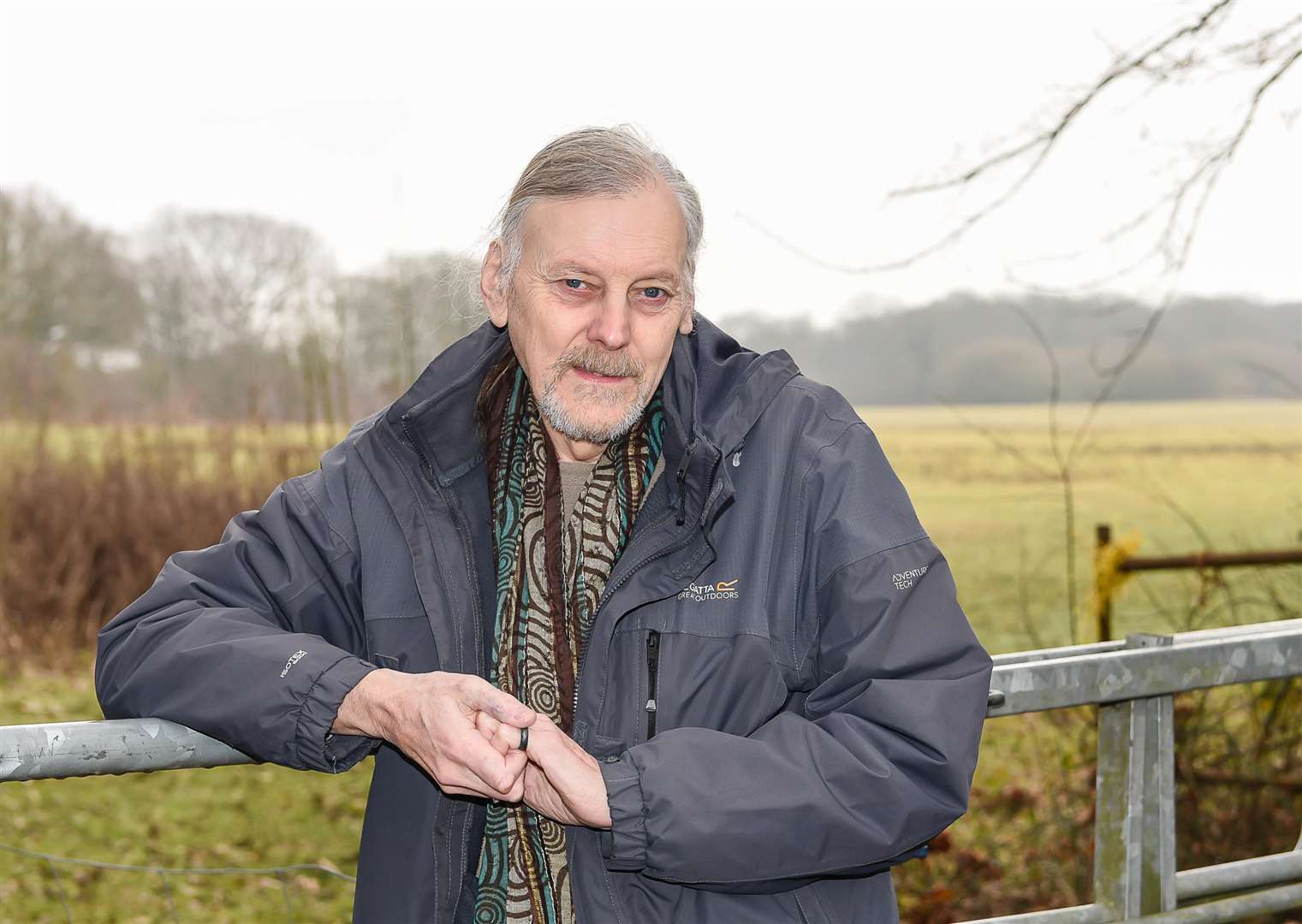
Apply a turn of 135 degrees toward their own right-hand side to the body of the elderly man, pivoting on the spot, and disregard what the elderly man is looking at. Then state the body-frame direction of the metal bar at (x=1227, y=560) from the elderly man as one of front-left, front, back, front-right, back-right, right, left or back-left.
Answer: right

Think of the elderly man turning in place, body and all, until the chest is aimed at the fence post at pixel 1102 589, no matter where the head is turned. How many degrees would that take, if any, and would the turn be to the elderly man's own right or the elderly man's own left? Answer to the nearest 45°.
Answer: approximately 135° to the elderly man's own left

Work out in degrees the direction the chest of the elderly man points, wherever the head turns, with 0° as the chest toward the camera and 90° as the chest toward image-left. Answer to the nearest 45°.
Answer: approximately 0°

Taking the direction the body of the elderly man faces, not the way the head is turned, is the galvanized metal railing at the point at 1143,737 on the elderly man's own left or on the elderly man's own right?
on the elderly man's own left

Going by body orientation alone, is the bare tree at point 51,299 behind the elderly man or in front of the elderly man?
behind
